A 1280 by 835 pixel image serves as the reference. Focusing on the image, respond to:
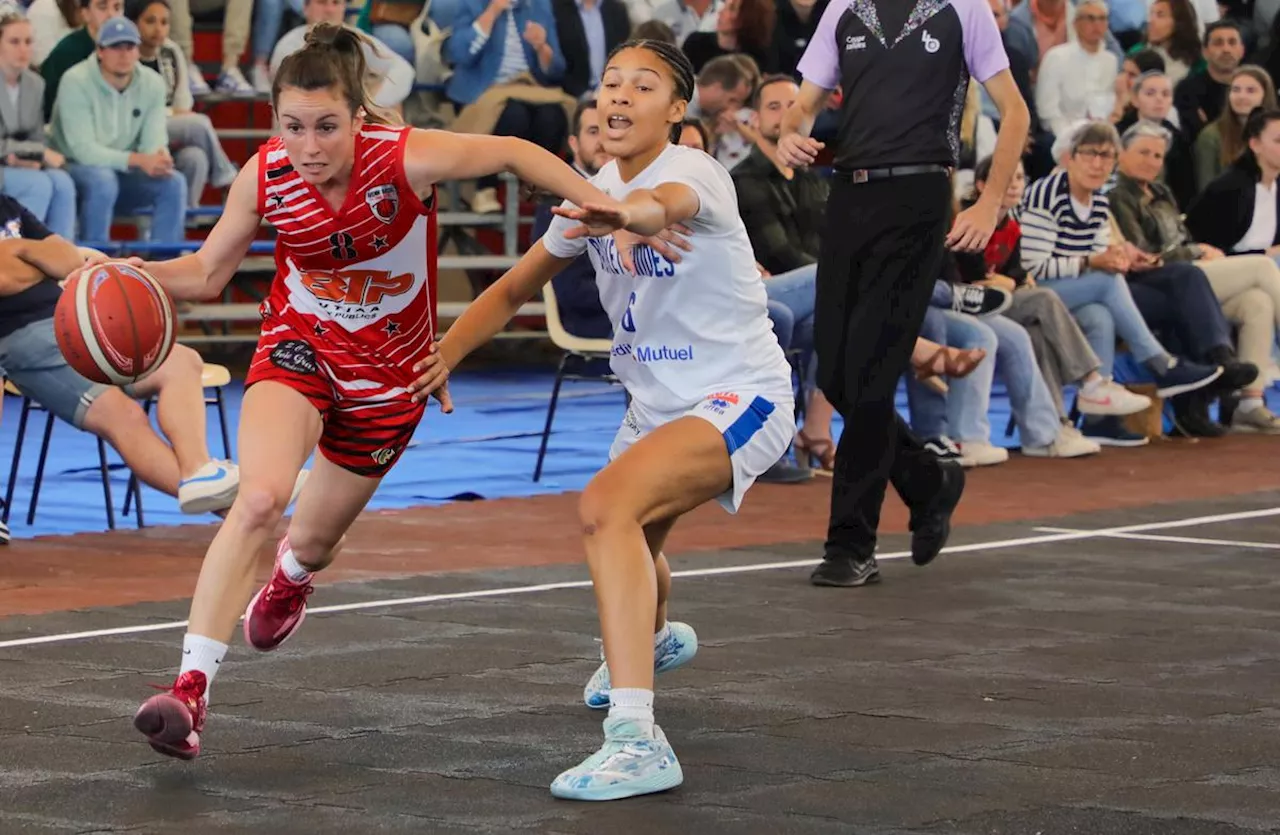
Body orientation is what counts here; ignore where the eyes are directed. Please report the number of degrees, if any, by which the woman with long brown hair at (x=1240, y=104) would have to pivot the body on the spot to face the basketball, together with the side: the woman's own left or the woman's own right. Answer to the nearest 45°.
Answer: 0° — they already face it

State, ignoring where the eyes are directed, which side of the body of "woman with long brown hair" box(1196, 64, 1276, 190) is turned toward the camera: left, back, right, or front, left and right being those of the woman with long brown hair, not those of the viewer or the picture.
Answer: front

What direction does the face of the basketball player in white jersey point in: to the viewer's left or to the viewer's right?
to the viewer's left

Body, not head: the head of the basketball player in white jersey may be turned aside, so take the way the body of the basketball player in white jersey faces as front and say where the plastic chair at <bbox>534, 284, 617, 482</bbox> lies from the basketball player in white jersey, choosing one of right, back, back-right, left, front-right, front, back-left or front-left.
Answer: back-right

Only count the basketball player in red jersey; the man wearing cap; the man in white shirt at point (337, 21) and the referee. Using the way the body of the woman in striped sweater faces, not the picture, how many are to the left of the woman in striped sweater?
0

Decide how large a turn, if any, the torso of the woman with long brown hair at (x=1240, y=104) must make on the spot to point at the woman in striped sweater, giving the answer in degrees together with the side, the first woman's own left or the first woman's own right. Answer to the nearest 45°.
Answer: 0° — they already face them

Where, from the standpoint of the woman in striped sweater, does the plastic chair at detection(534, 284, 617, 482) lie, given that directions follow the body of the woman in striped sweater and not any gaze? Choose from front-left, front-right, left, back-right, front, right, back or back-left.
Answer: right

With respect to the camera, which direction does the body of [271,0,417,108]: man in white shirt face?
toward the camera

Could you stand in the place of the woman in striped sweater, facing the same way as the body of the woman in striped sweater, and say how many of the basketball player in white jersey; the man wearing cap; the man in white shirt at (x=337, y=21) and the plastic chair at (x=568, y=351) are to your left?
0

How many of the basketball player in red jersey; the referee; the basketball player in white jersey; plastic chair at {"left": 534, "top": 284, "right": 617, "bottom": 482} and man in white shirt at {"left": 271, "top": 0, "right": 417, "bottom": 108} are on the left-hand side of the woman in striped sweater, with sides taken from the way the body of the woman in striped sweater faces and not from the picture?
0

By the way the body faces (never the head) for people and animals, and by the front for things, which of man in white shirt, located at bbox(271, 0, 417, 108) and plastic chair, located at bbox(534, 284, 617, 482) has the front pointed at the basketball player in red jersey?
the man in white shirt

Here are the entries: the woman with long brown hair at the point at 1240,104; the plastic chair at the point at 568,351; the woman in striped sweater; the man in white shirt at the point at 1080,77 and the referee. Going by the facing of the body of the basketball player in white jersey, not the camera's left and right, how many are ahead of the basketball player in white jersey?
0

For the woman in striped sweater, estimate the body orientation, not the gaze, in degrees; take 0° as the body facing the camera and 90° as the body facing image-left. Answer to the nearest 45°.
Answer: approximately 315°

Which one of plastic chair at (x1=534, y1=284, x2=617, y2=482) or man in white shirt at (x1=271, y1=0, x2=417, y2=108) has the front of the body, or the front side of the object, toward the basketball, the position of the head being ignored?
the man in white shirt

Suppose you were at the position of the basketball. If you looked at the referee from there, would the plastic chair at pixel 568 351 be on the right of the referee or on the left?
left

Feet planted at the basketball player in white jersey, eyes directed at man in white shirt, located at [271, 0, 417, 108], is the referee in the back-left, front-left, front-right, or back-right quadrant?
front-right
